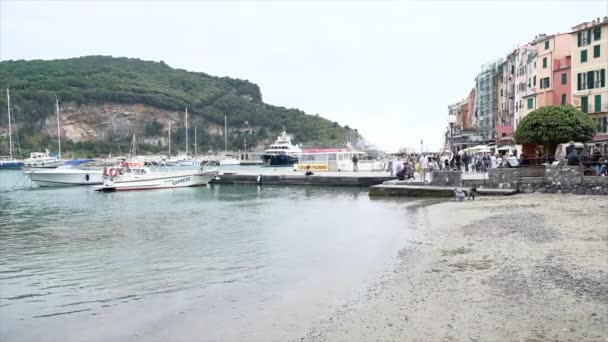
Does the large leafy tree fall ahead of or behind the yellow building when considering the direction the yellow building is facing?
ahead

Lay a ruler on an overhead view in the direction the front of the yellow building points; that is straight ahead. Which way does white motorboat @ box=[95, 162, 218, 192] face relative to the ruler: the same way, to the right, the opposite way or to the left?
the opposite way

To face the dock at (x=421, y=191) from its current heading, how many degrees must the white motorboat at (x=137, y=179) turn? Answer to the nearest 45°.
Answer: approximately 45° to its right

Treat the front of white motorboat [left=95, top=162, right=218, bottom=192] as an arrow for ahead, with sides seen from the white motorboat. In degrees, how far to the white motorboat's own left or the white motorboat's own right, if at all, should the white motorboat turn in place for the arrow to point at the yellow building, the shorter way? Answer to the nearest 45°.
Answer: approximately 45° to the white motorboat's own right

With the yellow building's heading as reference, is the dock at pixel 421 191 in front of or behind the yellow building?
in front

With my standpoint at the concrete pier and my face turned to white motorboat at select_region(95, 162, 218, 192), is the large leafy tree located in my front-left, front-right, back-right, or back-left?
back-left

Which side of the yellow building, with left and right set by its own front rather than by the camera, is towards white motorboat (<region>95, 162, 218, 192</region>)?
front

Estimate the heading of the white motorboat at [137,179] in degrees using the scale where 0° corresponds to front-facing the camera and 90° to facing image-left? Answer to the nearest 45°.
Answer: approximately 270°

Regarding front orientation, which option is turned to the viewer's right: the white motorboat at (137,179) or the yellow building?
the white motorboat

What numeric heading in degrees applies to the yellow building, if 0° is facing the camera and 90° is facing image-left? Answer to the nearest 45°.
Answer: approximately 45°

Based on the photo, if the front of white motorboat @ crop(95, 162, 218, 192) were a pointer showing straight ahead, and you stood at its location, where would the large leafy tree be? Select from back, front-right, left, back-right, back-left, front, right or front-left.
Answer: front-right

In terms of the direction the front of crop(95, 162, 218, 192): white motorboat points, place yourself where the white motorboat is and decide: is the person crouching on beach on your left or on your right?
on your right

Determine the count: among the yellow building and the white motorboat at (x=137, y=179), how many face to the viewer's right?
1
